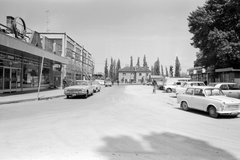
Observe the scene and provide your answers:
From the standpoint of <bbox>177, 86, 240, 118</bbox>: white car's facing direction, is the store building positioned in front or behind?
behind

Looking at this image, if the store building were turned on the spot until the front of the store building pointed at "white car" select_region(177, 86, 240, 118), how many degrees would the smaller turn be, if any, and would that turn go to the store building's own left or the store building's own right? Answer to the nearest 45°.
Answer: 0° — it already faces it

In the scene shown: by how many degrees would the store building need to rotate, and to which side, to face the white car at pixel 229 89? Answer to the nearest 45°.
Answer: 0° — it already faces it

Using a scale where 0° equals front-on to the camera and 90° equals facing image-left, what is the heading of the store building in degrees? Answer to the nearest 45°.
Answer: approximately 315°
